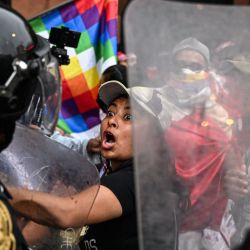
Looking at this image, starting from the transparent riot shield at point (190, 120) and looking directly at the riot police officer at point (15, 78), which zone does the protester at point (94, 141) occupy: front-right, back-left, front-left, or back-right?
front-right

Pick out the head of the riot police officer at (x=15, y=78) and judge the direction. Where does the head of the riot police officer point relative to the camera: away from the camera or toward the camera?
away from the camera

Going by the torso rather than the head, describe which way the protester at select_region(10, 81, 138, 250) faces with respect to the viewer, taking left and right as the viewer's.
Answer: facing the viewer and to the left of the viewer

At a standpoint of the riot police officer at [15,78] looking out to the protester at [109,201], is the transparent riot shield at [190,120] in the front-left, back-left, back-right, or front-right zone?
front-right
